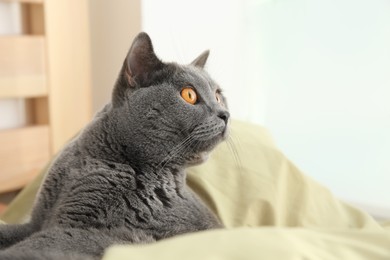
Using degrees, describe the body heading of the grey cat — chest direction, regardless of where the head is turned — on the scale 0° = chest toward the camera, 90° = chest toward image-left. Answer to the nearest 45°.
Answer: approximately 270°

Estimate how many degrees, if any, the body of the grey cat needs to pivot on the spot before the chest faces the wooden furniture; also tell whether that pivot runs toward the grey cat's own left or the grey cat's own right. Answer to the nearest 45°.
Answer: approximately 90° to the grey cat's own left
